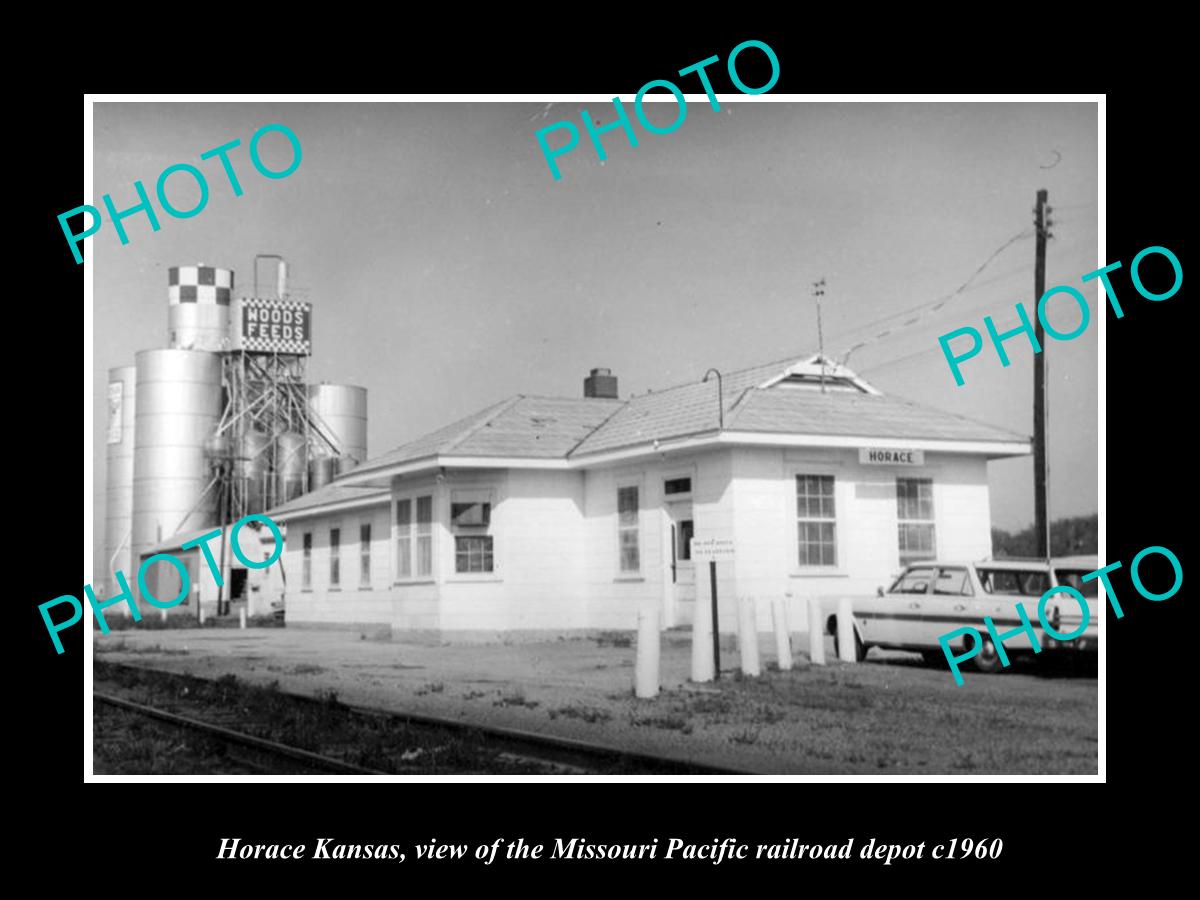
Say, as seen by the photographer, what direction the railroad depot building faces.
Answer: facing the viewer and to the left of the viewer

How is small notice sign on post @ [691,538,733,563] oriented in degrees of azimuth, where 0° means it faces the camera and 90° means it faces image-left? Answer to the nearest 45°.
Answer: approximately 0°

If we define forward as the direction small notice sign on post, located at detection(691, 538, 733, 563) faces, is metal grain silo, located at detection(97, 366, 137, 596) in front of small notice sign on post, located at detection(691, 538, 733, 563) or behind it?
behind

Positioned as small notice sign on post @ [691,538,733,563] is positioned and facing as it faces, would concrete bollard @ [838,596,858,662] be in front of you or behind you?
behind

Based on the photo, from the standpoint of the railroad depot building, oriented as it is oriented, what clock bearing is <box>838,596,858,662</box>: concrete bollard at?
The concrete bollard is roughly at 10 o'clock from the railroad depot building.

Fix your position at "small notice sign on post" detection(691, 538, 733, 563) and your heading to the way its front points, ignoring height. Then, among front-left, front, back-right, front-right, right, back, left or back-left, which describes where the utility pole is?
back-left

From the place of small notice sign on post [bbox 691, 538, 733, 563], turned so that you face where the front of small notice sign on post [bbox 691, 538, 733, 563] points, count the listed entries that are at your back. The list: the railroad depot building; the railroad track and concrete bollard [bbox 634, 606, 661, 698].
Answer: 1

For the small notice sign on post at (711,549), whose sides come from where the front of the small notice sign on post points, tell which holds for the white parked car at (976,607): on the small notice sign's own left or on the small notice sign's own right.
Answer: on the small notice sign's own left

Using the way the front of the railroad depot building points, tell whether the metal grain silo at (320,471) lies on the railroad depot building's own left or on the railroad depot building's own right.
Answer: on the railroad depot building's own right

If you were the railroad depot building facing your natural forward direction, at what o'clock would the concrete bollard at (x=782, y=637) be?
The concrete bollard is roughly at 10 o'clock from the railroad depot building.

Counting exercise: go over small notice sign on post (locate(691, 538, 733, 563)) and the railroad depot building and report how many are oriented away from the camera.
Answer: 0

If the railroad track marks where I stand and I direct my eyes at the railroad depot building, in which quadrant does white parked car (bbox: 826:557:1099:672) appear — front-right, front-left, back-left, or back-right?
front-right

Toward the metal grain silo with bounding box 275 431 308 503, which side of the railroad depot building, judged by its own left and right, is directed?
right
